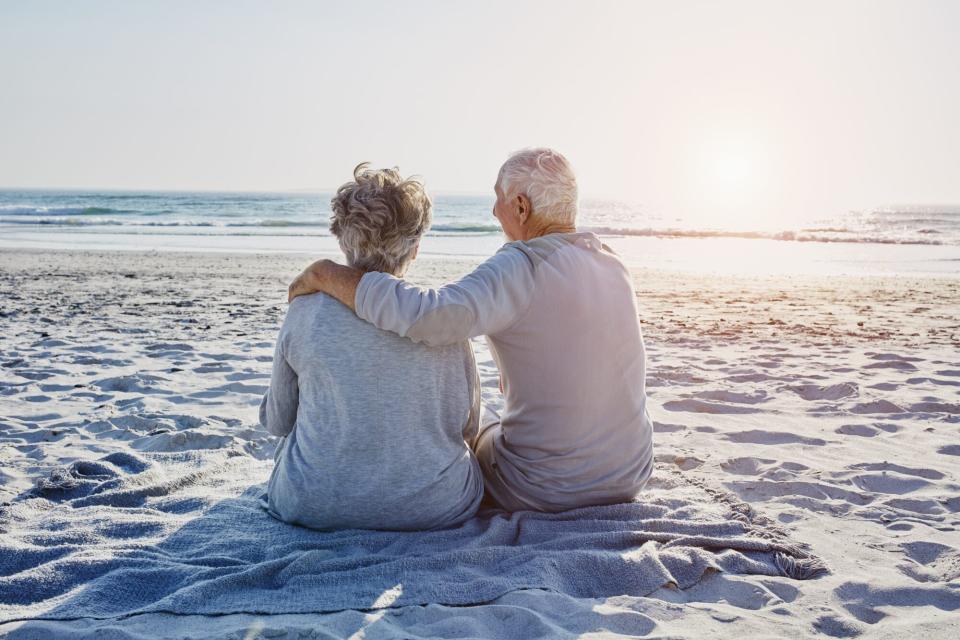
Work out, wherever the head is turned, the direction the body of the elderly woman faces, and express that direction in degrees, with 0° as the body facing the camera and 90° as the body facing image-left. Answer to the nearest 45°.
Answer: approximately 180°

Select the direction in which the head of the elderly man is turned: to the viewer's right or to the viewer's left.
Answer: to the viewer's left
